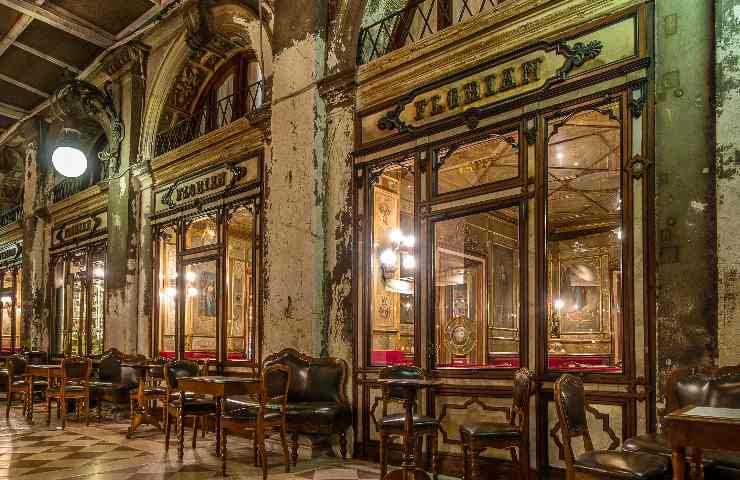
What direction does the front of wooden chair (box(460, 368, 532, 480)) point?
to the viewer's left

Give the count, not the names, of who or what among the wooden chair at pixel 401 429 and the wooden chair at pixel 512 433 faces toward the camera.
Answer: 1
